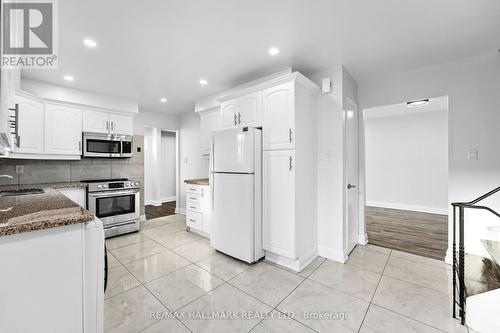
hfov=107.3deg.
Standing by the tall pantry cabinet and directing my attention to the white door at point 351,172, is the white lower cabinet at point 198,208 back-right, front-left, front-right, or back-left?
back-left

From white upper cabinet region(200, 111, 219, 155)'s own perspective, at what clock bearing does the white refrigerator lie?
The white refrigerator is roughly at 10 o'clock from the white upper cabinet.

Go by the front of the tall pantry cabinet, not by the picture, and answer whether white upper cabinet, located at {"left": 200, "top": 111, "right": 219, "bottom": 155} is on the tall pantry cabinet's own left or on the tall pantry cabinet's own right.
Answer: on the tall pantry cabinet's own right

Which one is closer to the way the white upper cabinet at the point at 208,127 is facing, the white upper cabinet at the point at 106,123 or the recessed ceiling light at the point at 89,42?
the recessed ceiling light

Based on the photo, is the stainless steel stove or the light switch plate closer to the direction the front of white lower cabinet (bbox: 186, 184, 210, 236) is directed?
the stainless steel stove

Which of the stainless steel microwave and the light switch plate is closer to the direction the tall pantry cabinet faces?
the stainless steel microwave

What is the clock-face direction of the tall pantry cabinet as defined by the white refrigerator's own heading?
The tall pantry cabinet is roughly at 8 o'clock from the white refrigerator.

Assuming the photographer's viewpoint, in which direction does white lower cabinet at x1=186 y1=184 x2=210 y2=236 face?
facing the viewer and to the left of the viewer

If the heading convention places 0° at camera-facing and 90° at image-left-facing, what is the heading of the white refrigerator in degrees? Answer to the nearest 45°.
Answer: approximately 45°

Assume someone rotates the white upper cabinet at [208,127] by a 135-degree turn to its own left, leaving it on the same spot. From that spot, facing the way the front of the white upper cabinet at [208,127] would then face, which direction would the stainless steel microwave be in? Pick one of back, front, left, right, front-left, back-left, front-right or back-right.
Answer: back

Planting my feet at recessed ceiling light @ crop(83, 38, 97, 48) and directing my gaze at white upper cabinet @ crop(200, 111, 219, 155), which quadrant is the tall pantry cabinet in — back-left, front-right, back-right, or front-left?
front-right

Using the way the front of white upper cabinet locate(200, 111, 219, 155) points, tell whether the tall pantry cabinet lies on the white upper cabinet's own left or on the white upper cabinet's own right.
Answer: on the white upper cabinet's own left

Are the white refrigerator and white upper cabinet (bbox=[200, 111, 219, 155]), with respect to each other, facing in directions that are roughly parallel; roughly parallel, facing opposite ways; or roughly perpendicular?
roughly parallel

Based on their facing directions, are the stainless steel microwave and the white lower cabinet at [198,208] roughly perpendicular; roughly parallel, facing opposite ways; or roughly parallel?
roughly perpendicular

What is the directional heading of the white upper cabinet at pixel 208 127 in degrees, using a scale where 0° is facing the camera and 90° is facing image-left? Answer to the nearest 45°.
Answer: approximately 45°
